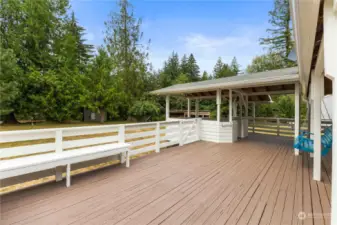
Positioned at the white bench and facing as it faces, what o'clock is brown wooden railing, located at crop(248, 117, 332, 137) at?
The brown wooden railing is roughly at 10 o'clock from the white bench.

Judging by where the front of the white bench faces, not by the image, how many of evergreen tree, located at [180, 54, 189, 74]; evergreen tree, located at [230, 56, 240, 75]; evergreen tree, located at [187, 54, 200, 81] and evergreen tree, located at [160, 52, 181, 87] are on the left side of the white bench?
4

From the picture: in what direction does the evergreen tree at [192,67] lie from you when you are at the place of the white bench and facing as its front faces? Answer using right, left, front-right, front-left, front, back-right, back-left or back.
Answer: left

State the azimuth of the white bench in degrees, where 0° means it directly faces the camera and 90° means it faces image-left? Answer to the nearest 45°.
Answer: approximately 315°

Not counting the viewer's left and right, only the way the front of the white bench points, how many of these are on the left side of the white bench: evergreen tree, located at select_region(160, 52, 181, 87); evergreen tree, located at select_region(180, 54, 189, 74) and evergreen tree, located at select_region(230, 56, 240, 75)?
3

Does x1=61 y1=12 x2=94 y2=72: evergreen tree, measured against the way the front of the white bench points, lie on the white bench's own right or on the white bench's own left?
on the white bench's own left

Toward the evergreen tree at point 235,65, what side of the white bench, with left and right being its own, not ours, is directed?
left

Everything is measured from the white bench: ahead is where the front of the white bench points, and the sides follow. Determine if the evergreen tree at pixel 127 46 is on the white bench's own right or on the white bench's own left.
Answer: on the white bench's own left

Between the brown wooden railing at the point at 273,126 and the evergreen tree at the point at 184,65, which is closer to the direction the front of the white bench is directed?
the brown wooden railing

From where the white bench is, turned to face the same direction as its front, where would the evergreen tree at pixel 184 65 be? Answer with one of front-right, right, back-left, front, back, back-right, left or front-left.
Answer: left
